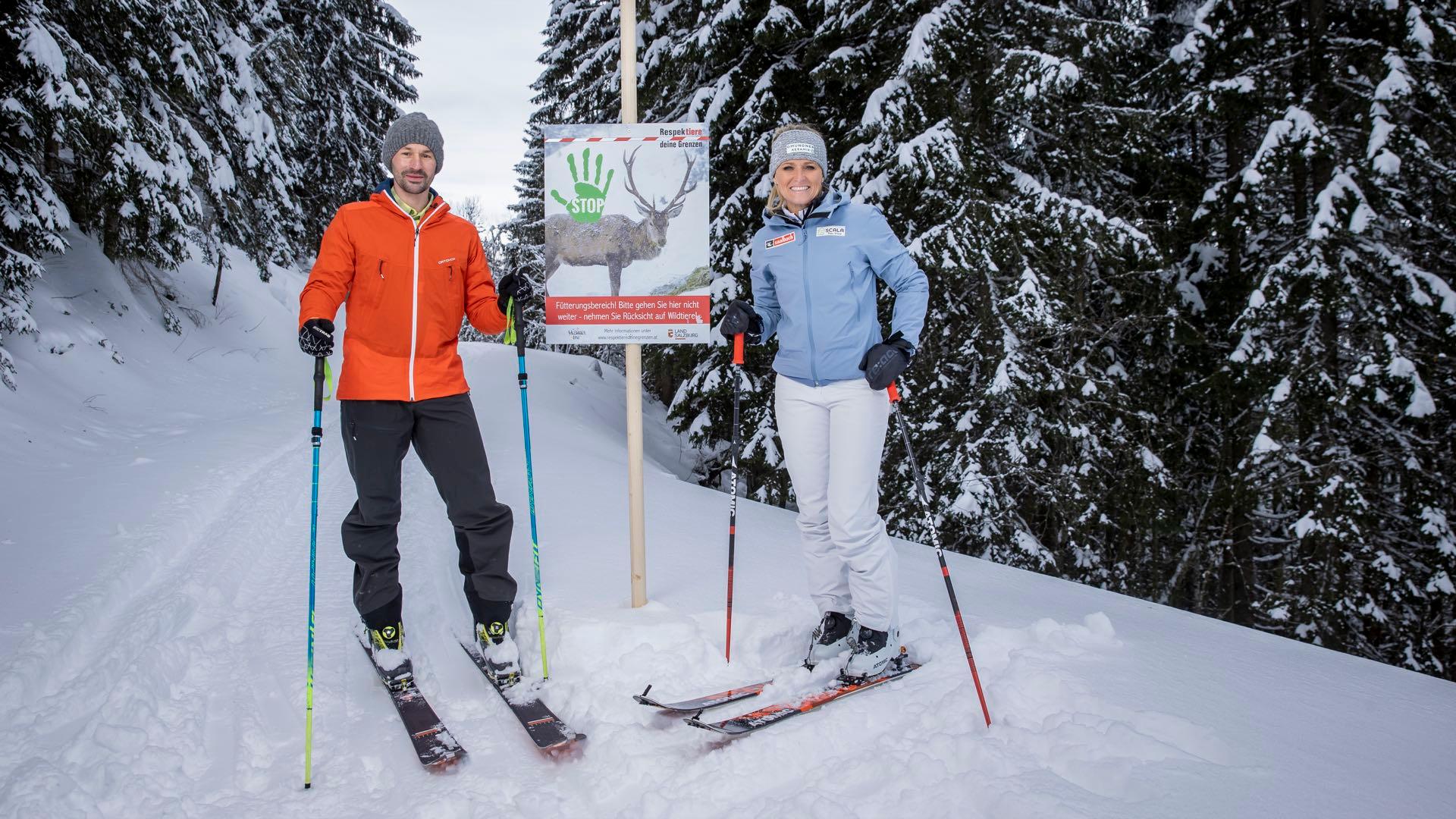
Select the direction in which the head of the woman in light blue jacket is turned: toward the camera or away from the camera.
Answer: toward the camera

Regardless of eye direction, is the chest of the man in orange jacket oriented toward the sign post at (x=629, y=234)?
no

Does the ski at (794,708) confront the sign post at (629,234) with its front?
no

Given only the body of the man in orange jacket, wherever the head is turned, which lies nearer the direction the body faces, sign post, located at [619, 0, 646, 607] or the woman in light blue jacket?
the woman in light blue jacket

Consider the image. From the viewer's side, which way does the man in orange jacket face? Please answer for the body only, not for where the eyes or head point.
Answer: toward the camera

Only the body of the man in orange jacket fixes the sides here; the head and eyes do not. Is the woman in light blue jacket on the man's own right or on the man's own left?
on the man's own left

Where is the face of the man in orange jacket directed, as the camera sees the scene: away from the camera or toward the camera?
toward the camera

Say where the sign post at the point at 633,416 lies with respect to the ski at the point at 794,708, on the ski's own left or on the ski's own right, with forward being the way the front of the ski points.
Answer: on the ski's own right

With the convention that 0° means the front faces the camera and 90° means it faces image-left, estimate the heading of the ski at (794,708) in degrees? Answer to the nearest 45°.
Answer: approximately 45°

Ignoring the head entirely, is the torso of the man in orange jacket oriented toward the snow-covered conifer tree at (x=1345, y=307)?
no

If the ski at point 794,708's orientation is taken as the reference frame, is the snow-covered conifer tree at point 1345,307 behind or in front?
behind

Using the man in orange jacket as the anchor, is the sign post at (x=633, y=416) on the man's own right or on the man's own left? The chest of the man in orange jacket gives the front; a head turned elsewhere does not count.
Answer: on the man's own left

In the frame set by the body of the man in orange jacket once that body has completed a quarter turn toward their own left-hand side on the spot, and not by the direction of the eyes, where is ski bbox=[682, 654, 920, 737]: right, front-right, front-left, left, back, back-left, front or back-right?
front-right
